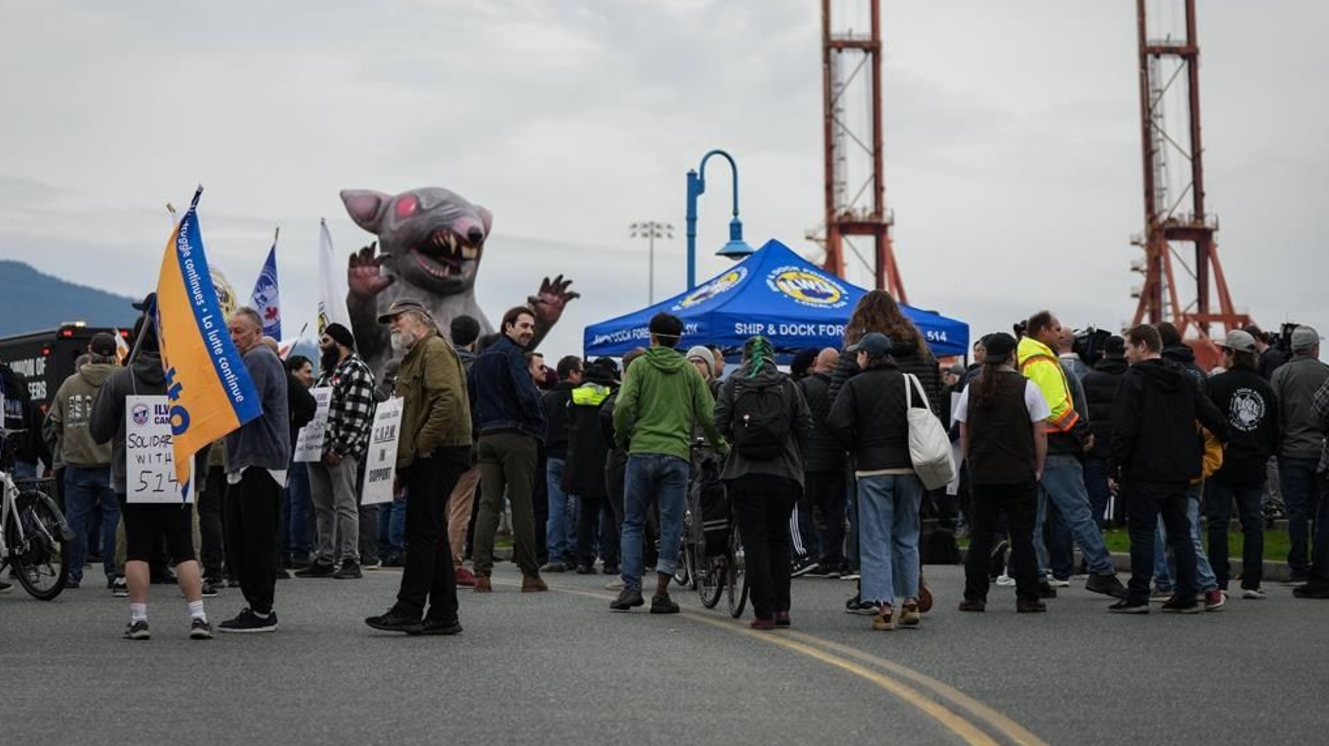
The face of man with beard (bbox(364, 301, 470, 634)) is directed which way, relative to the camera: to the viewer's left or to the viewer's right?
to the viewer's left

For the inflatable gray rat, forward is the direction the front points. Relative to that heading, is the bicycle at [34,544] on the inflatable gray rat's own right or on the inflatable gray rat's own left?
on the inflatable gray rat's own right

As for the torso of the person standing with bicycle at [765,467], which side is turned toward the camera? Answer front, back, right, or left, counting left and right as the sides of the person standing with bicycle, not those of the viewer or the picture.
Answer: back

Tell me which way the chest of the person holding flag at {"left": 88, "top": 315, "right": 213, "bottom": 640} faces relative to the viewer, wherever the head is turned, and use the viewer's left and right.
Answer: facing away from the viewer

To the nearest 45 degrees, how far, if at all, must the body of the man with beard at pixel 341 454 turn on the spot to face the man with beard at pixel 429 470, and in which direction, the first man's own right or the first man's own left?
approximately 90° to the first man's own left
